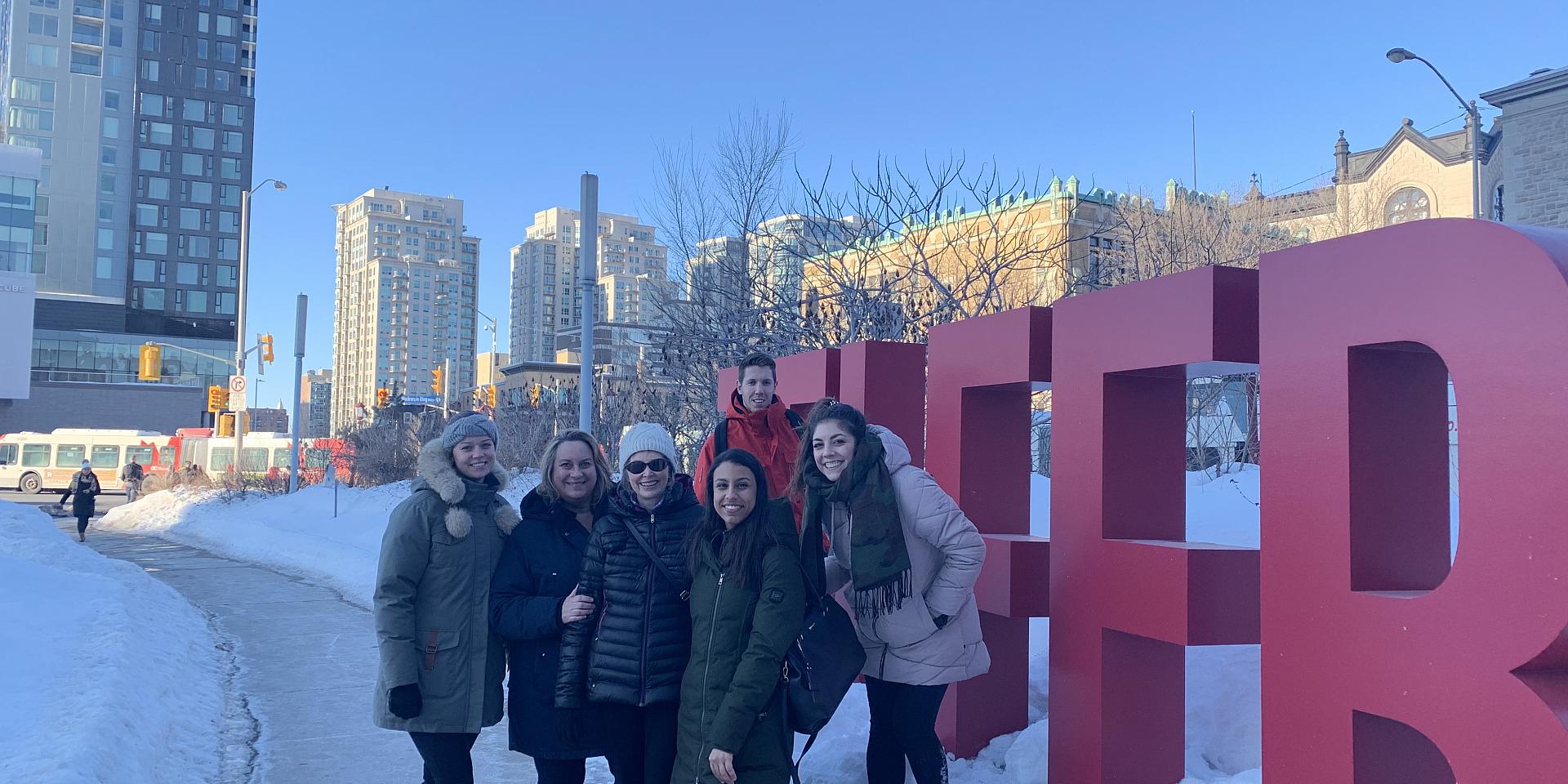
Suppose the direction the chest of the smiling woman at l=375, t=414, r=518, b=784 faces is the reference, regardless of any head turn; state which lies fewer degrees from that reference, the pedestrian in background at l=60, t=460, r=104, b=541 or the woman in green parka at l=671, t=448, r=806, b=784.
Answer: the woman in green parka

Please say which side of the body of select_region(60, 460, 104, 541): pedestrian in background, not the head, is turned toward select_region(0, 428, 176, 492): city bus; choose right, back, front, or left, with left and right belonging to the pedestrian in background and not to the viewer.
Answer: back

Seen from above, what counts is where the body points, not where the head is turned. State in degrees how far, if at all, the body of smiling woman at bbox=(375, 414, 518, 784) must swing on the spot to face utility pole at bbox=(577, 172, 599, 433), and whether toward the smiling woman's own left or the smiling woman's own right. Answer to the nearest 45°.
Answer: approximately 135° to the smiling woman's own left

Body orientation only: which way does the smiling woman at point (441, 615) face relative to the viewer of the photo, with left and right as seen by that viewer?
facing the viewer and to the right of the viewer

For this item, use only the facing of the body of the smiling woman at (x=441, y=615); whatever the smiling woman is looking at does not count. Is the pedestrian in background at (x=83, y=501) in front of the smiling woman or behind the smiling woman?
behind

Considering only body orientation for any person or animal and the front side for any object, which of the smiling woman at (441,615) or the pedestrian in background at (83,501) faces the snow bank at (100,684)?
the pedestrian in background

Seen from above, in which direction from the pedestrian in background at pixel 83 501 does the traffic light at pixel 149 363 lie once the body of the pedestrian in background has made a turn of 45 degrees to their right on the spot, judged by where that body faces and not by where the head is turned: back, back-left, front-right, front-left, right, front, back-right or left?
back-right

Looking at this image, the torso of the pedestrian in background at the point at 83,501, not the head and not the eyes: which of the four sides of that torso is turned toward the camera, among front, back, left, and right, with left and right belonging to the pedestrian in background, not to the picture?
front

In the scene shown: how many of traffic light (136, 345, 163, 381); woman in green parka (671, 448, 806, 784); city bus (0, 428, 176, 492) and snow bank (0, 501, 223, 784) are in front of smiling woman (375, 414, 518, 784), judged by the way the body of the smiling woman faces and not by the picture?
1

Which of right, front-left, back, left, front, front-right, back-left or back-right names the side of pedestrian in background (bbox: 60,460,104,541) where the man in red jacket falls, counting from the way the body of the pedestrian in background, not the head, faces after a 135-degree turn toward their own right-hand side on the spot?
back-left

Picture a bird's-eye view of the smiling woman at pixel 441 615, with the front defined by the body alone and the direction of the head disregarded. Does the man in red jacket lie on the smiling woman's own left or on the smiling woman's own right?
on the smiling woman's own left

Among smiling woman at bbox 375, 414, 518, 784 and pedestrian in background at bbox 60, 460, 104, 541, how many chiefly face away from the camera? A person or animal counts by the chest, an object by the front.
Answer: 0

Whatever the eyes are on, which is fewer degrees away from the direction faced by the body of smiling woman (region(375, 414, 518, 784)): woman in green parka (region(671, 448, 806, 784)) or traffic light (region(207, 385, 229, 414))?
the woman in green parka
